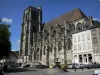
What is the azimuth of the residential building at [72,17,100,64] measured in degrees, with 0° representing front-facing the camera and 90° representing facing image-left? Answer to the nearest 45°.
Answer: approximately 45°

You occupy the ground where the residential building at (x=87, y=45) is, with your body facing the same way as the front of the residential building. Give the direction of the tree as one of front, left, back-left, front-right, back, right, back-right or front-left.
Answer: front
